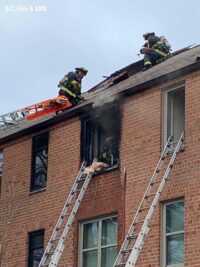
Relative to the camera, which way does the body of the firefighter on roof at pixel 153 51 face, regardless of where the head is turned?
to the viewer's left

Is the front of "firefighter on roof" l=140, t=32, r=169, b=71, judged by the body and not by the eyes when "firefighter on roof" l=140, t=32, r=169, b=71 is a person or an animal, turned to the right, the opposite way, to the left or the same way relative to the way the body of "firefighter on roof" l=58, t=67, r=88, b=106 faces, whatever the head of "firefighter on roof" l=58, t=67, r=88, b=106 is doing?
the opposite way

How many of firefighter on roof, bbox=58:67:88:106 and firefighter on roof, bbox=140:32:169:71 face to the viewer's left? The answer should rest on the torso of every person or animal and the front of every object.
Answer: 1

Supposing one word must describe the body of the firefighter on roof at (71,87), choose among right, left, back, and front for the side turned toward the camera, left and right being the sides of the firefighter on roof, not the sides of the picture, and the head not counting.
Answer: right

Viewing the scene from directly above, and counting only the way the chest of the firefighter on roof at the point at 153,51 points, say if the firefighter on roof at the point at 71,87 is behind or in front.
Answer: in front

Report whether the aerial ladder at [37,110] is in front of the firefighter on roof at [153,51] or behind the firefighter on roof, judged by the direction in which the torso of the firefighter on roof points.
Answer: in front
